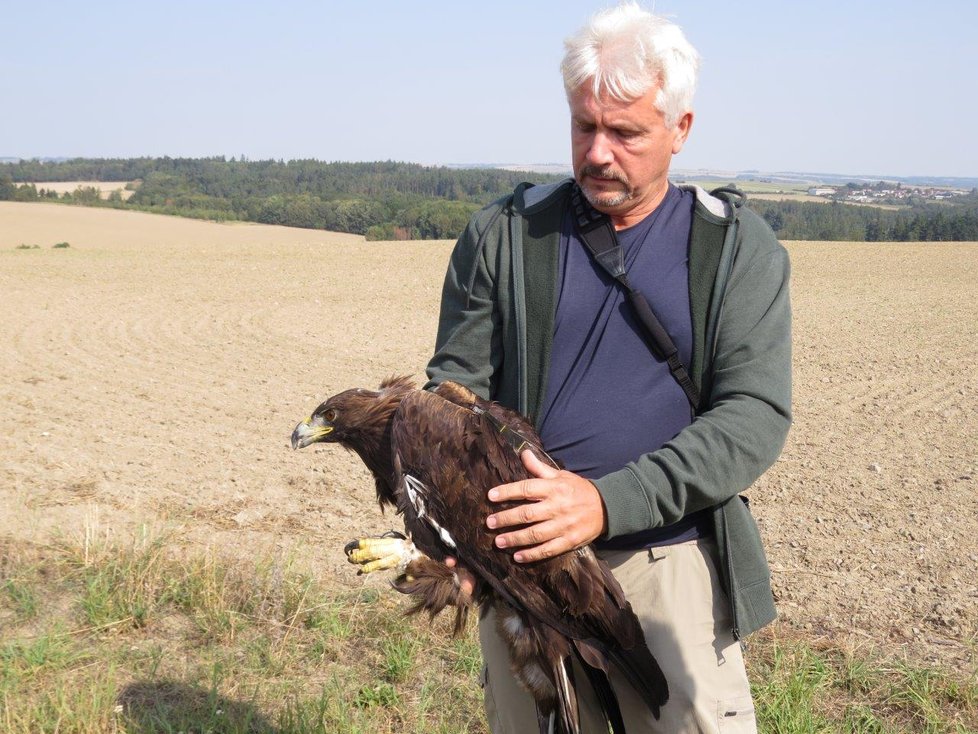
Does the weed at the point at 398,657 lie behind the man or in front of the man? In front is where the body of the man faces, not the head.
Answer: behind

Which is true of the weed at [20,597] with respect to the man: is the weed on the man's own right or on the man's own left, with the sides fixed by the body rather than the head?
on the man's own right

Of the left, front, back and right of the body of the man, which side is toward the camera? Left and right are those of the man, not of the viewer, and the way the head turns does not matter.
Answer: front

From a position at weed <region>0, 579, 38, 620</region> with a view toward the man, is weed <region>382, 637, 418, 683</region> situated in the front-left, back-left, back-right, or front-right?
front-left

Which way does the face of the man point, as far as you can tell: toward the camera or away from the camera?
toward the camera

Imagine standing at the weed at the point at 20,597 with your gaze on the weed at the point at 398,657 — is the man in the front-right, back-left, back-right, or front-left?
front-right
